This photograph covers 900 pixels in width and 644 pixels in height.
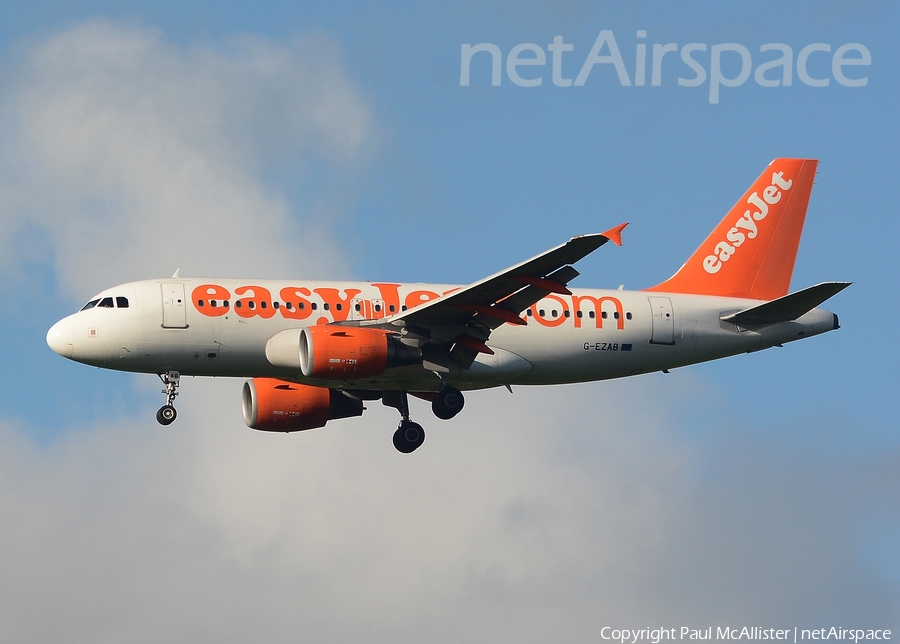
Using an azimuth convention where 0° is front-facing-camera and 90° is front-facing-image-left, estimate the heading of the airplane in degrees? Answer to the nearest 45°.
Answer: approximately 90°
